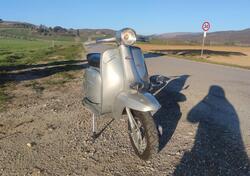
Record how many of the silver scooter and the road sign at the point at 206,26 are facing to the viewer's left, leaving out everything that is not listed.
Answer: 0

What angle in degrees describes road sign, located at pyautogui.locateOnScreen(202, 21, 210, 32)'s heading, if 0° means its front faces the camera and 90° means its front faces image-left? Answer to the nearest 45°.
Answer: approximately 0°

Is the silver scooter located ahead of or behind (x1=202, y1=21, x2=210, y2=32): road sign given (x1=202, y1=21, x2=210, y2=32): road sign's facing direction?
ahead

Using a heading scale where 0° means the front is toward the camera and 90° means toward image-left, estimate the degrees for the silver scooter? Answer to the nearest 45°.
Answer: approximately 315°

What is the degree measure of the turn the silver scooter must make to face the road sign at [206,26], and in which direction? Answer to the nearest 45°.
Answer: approximately 135° to its left
